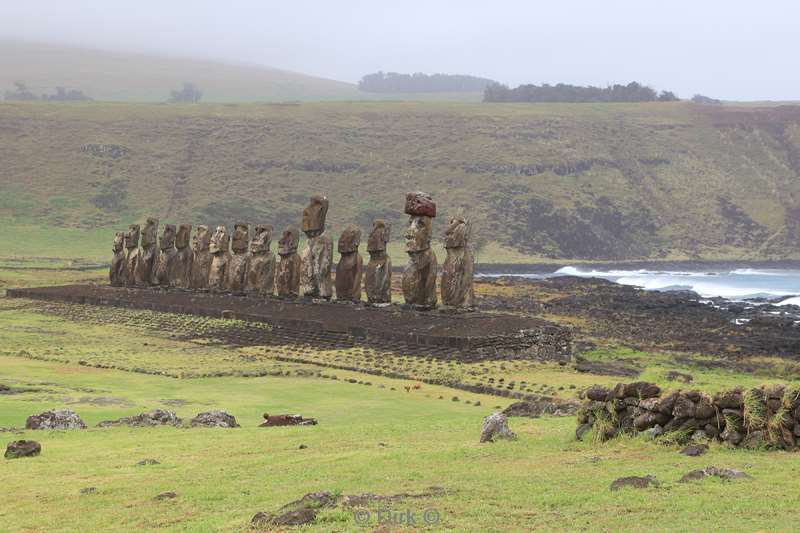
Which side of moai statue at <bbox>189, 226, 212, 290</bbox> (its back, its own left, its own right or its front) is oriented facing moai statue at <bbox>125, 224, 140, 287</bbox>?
right

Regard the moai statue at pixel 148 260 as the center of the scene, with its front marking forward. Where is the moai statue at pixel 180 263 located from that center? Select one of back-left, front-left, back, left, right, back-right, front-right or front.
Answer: left

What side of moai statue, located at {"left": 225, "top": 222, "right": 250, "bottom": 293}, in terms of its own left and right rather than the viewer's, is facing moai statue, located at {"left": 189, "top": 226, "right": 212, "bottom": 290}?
right

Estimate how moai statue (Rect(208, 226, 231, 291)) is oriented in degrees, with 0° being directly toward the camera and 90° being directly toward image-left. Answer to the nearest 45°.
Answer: approximately 45°

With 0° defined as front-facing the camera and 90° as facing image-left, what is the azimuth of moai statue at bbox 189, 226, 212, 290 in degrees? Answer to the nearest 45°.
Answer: approximately 45°

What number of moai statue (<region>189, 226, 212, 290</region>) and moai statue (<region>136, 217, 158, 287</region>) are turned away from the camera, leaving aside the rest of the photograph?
0

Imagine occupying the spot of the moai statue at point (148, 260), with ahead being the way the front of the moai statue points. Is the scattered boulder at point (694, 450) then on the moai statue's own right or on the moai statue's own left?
on the moai statue's own left
